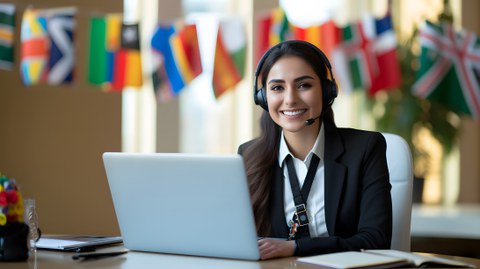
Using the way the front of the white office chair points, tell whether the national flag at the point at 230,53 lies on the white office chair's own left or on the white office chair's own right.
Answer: on the white office chair's own right

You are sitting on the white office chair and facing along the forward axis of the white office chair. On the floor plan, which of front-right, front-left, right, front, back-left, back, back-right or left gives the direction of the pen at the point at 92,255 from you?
front

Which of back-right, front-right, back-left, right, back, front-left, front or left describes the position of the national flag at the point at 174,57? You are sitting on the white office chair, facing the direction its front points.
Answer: right

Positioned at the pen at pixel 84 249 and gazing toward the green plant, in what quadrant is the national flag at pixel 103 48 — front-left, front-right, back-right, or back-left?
front-left

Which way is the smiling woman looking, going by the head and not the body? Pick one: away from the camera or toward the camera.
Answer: toward the camera

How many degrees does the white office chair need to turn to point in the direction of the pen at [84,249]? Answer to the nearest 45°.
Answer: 0° — it already faces it

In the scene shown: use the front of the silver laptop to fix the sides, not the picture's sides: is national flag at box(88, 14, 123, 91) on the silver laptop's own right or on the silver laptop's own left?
on the silver laptop's own left

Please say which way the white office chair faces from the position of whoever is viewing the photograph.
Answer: facing the viewer and to the left of the viewer

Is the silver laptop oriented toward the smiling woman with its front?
yes

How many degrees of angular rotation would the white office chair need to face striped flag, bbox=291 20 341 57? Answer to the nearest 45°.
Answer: approximately 135° to its right

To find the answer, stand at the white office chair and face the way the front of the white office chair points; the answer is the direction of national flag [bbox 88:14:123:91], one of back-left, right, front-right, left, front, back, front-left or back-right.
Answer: right

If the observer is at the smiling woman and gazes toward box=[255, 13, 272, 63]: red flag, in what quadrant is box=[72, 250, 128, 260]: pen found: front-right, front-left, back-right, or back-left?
back-left

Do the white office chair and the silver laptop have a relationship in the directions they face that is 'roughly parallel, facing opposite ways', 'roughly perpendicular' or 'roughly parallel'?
roughly parallel, facing opposite ways

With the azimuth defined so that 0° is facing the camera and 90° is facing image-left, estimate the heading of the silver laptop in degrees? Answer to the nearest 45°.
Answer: approximately 225°
